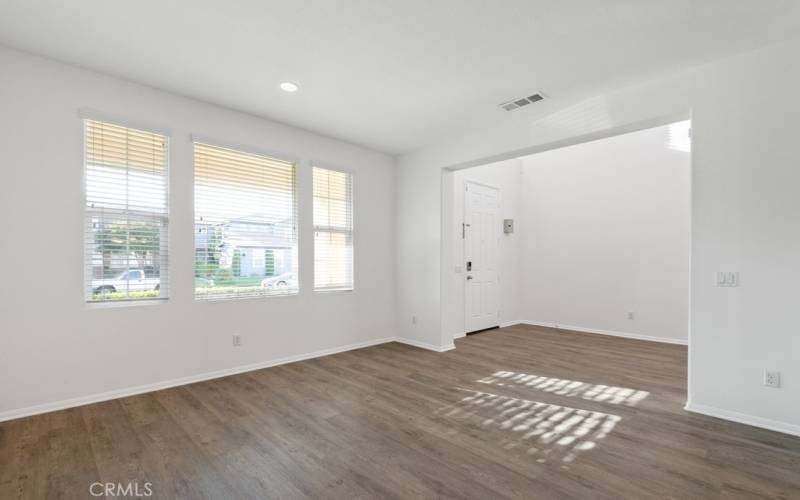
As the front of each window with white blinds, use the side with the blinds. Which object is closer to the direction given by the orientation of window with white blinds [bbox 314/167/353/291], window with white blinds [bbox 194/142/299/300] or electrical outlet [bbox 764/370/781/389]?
the electrical outlet

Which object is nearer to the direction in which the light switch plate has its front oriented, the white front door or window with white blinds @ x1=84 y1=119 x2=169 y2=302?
the window with white blinds

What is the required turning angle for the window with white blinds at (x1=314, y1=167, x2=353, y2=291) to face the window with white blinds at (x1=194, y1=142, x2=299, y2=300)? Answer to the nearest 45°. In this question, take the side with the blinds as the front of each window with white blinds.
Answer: approximately 90° to its right

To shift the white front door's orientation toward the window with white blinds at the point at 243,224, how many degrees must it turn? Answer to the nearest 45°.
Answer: approximately 90° to its right

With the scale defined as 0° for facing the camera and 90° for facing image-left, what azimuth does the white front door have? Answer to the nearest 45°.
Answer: approximately 315°

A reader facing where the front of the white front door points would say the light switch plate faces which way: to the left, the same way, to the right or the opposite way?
to the right

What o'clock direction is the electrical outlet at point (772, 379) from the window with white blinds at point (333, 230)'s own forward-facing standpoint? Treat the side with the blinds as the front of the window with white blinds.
The electrical outlet is roughly at 12 o'clock from the window with white blinds.

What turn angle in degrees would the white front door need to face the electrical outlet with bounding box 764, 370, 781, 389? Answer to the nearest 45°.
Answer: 0° — it already faces it

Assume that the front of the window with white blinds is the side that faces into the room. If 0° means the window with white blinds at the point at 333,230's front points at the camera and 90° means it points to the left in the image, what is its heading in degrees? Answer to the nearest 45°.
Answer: approximately 315°

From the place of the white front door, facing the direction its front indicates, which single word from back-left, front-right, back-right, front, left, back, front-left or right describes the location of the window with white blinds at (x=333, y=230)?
right
